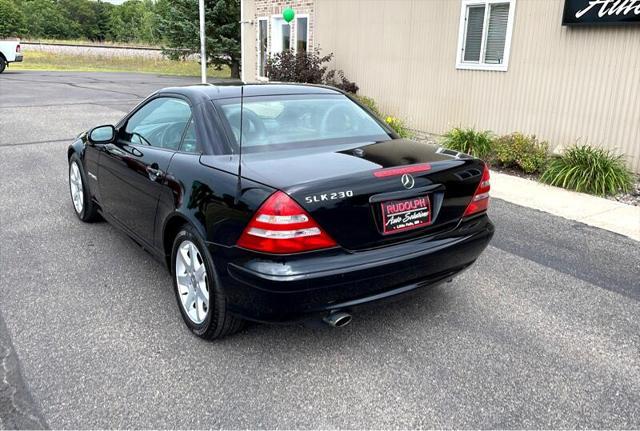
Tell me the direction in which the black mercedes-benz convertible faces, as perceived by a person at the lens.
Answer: facing away from the viewer and to the left of the viewer

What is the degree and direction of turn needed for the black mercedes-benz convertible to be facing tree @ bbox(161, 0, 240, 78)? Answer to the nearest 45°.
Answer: approximately 45° to its right

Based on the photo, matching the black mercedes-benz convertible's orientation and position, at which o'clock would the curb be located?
The curb is roughly at 3 o'clock from the black mercedes-benz convertible.

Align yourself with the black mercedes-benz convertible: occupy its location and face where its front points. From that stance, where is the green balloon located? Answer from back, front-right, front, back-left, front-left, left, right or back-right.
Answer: front-right

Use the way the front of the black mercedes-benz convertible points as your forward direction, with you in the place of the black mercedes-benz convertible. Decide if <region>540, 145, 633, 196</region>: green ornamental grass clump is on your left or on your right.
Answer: on your right
